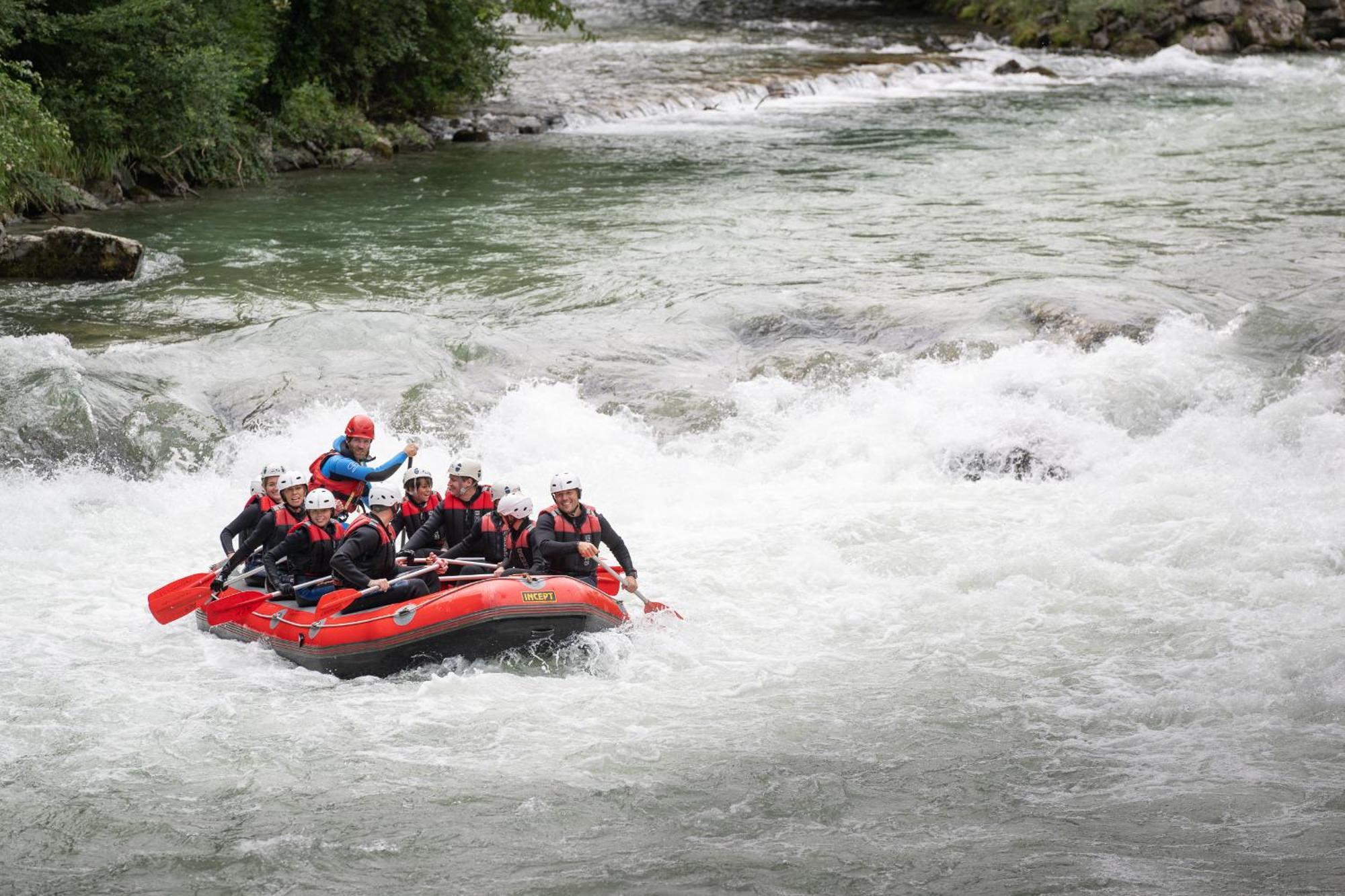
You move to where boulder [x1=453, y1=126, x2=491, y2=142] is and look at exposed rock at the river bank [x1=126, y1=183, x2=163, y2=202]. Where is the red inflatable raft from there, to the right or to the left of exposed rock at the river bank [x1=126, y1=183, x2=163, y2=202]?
left

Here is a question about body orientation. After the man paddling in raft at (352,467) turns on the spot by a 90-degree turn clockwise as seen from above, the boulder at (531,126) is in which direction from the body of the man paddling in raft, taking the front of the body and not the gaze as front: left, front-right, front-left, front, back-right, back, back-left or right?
back-right

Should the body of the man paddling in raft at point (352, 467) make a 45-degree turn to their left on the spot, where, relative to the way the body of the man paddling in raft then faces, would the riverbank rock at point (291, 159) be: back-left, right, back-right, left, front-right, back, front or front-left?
left

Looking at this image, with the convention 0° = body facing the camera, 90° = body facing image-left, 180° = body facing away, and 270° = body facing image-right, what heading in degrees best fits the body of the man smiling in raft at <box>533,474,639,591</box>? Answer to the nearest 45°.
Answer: approximately 0°

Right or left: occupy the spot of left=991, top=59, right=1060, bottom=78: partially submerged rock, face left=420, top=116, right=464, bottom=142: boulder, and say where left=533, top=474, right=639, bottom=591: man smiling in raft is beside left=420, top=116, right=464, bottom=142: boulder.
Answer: left

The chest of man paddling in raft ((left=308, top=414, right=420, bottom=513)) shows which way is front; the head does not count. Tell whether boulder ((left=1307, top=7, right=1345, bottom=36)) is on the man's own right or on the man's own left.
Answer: on the man's own left

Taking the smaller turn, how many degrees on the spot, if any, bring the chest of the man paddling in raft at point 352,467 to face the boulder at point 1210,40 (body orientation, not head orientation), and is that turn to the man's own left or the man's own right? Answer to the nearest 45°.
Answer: approximately 90° to the man's own left

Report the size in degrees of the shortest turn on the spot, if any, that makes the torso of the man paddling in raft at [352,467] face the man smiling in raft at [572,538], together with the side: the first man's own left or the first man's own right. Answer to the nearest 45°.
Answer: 0° — they already face them

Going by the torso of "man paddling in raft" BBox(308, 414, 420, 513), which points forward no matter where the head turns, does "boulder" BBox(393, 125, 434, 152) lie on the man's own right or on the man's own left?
on the man's own left

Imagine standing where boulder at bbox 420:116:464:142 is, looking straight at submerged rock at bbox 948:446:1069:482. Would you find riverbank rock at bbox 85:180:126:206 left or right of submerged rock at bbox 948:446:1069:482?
right

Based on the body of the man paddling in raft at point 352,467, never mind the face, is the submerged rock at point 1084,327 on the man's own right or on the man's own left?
on the man's own left

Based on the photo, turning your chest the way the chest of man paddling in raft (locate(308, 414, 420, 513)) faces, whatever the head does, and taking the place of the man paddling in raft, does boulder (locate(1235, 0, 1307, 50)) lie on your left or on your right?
on your left

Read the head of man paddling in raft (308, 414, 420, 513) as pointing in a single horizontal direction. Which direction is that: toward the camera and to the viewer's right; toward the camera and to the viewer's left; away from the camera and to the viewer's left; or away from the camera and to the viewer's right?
toward the camera and to the viewer's right
